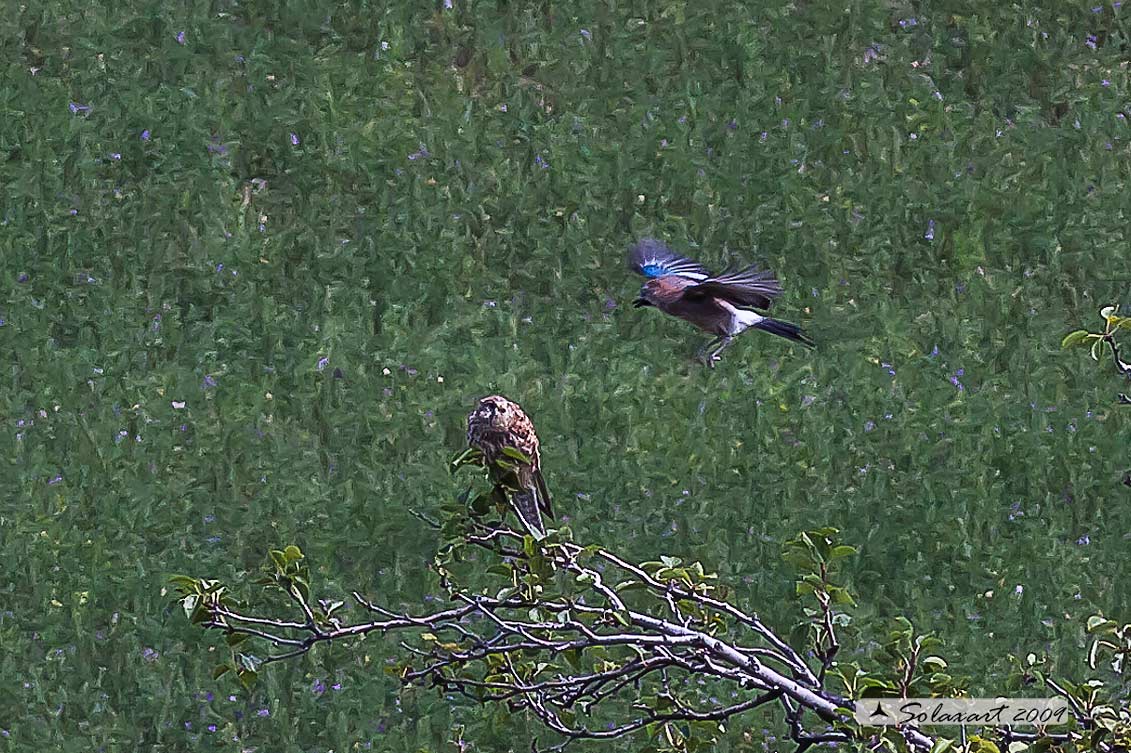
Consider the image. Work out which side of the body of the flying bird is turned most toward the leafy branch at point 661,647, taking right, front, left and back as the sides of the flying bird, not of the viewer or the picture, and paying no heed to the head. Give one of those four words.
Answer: left

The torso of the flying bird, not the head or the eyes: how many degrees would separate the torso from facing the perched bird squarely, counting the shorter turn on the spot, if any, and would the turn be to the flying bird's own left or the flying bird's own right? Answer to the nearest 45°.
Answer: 0° — it already faces it

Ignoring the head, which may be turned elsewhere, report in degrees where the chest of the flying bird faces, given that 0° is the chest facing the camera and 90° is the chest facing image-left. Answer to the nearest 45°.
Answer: approximately 90°

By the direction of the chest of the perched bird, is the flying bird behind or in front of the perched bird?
behind
